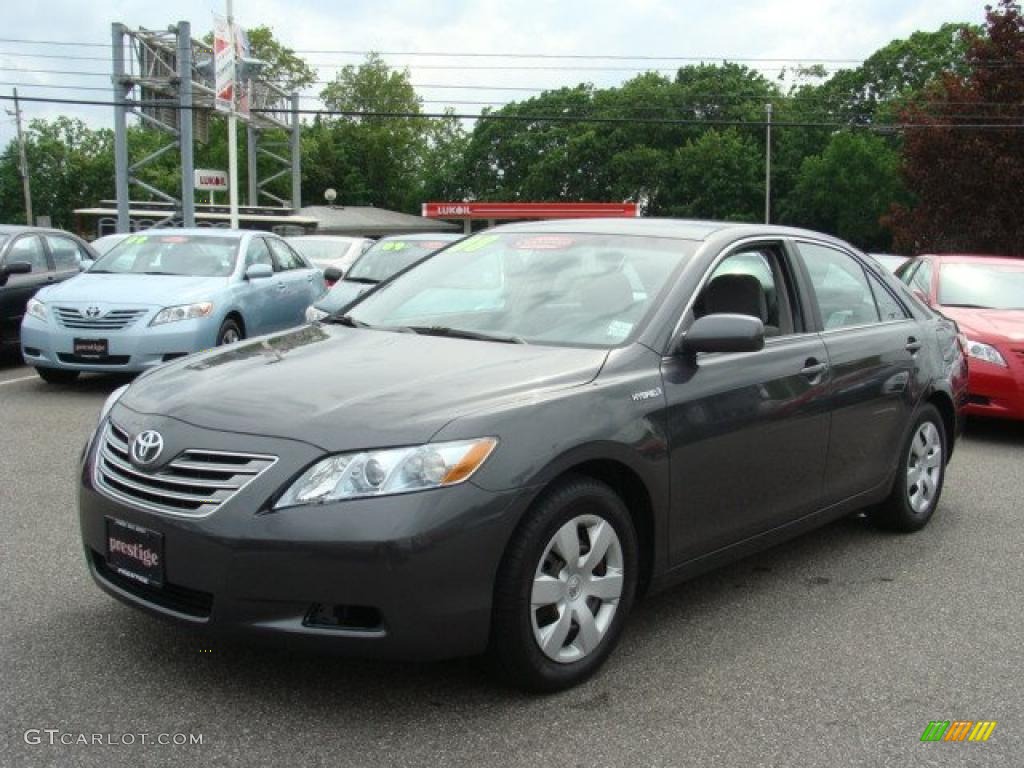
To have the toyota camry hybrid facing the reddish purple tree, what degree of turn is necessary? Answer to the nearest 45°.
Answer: approximately 180°

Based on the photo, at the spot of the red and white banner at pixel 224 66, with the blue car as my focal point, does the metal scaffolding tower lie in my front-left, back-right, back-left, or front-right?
back-right

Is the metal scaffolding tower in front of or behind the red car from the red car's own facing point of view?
behind

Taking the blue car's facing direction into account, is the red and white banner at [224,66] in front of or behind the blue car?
behind

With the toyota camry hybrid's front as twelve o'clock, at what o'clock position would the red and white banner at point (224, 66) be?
The red and white banner is roughly at 4 o'clock from the toyota camry hybrid.

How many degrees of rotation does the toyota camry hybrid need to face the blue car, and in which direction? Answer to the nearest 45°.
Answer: approximately 90° to its right

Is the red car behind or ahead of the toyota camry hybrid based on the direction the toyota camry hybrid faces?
behind

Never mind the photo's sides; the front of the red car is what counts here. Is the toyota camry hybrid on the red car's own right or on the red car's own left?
on the red car's own right

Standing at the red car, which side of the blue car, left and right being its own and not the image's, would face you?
left
